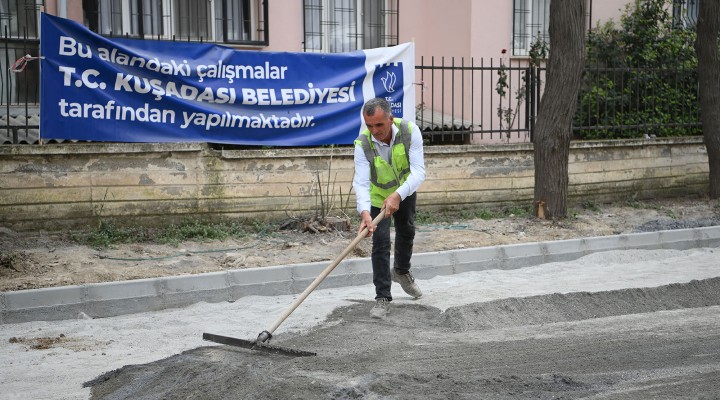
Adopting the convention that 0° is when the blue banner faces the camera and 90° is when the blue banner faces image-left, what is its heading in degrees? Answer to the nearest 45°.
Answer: approximately 0°

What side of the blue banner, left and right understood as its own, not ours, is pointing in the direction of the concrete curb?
front

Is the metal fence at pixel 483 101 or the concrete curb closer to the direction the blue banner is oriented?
the concrete curb

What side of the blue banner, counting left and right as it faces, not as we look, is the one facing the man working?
front

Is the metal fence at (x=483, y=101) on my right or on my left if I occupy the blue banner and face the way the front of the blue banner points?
on my left

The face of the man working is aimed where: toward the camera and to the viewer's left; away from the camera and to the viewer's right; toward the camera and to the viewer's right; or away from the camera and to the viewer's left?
toward the camera and to the viewer's left
